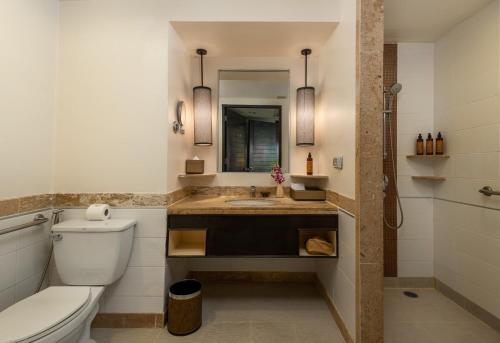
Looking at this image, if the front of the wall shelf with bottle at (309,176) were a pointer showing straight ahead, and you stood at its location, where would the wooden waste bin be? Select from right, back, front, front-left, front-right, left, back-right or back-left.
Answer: front-right

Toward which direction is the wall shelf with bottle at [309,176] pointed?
toward the camera

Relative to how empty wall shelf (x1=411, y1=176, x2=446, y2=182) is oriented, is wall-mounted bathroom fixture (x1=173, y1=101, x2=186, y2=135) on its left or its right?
on its right

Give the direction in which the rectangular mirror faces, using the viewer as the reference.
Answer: facing the viewer

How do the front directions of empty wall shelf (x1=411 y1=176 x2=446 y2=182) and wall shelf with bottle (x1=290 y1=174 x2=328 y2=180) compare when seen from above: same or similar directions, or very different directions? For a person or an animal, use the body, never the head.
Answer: same or similar directions

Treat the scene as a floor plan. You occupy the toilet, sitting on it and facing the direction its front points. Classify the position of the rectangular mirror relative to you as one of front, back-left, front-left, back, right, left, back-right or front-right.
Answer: back-left

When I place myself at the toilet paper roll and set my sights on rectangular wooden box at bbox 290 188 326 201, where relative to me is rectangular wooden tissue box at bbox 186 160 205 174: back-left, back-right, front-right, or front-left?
front-left

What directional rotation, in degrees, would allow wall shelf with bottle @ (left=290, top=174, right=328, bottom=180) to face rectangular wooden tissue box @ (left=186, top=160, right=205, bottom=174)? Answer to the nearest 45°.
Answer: approximately 90° to its right

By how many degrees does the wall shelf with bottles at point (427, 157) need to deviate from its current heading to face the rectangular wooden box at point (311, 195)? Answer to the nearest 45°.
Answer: approximately 45° to its right

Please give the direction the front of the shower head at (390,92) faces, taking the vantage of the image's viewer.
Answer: facing the viewer and to the right of the viewer

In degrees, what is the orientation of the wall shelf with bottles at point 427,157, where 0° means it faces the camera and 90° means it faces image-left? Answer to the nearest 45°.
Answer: approximately 0°

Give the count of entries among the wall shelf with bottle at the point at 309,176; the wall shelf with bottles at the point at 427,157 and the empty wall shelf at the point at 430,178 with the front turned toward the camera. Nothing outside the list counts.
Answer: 3

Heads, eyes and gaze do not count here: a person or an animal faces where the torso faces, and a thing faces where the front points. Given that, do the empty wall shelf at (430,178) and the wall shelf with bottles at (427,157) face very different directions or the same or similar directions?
same or similar directions
